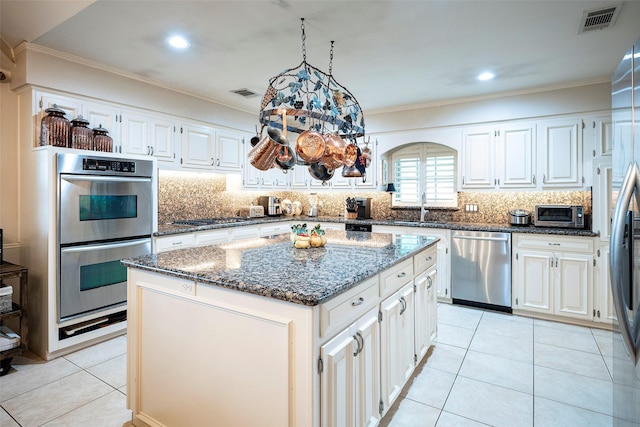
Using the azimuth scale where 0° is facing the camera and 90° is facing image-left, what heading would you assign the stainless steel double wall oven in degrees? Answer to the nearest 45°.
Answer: approximately 315°

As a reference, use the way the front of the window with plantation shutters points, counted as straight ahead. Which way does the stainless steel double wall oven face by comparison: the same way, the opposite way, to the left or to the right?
to the left

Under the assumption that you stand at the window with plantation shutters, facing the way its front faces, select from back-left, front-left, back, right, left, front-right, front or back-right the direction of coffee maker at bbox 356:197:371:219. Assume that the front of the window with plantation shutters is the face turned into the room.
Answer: right

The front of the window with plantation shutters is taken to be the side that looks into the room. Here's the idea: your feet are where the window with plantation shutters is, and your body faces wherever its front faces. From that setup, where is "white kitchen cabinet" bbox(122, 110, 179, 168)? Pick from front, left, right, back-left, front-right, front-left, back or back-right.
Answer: front-right

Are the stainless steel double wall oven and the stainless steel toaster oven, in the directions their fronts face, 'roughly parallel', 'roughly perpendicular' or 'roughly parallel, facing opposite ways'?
roughly perpendicular

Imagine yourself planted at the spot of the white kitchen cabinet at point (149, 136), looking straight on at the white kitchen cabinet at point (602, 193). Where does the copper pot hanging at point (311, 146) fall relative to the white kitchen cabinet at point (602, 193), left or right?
right

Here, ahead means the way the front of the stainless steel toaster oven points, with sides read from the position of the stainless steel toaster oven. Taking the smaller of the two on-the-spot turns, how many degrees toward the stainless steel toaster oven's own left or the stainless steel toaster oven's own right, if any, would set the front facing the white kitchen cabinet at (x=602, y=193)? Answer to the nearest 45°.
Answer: approximately 45° to the stainless steel toaster oven's own left

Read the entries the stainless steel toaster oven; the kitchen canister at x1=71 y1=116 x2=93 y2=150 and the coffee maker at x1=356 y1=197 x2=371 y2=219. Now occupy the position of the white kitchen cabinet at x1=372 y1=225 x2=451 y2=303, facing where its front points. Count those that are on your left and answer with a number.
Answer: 1
